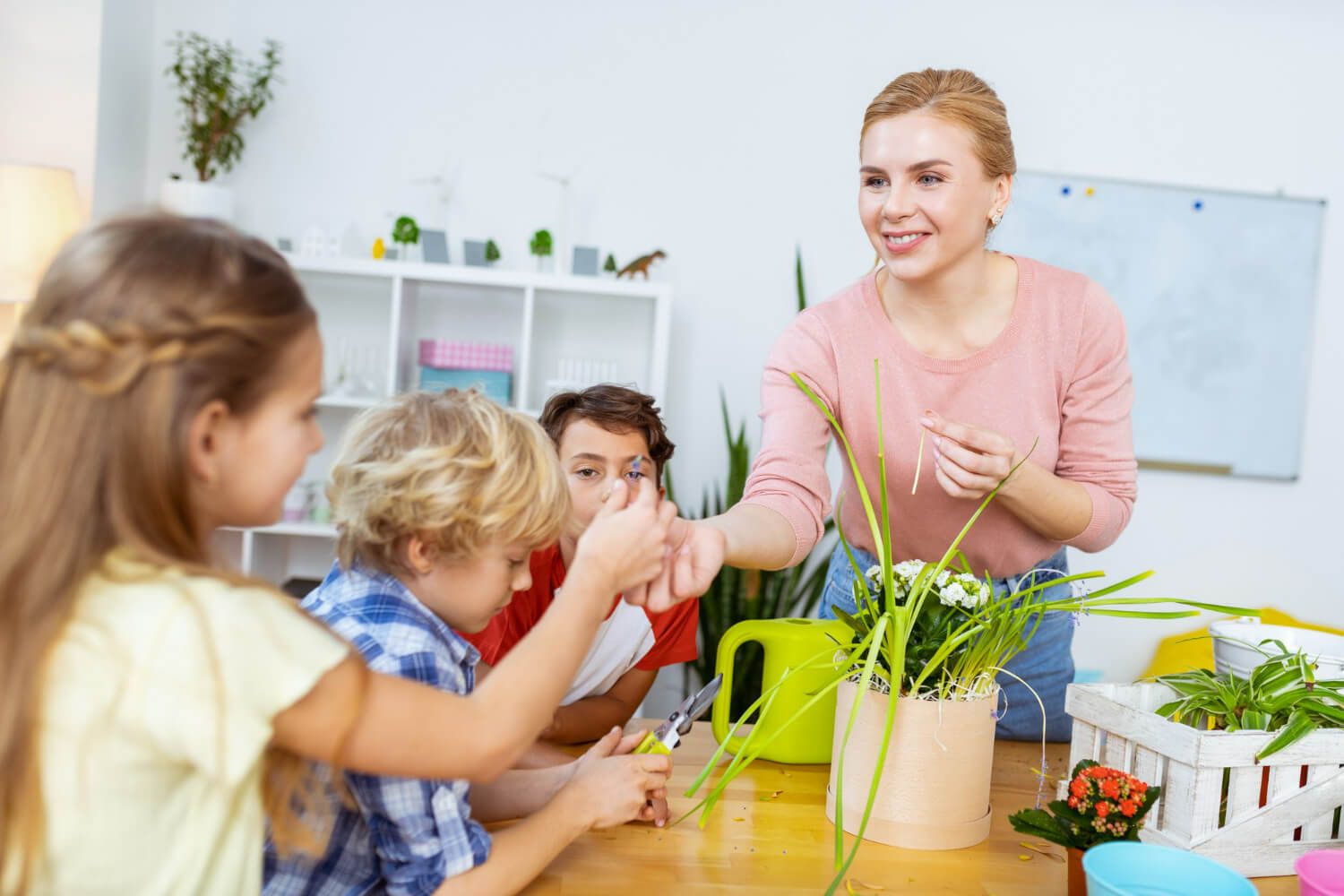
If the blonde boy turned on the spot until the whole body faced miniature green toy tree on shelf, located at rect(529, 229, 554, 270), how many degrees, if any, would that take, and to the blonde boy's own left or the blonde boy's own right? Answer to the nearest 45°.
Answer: approximately 90° to the blonde boy's own left

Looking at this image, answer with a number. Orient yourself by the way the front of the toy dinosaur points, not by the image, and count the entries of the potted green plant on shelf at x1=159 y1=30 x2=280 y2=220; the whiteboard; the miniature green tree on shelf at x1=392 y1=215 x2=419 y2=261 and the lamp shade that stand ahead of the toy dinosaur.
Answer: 1

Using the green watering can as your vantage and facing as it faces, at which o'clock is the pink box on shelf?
The pink box on shelf is roughly at 8 o'clock from the green watering can.

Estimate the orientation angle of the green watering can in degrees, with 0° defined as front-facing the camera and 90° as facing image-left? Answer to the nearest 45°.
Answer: approximately 270°

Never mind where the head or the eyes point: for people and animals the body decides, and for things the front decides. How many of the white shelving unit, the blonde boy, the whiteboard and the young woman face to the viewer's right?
1

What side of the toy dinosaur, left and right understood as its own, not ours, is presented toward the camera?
right

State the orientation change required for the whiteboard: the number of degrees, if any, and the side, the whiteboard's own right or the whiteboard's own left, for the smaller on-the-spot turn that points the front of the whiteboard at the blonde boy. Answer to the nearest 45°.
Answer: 0° — it already faces them

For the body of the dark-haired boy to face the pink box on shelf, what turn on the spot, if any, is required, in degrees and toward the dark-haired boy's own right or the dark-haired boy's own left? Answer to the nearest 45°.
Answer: approximately 180°

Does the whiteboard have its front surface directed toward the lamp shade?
no

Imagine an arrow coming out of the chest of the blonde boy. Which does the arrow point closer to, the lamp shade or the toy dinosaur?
the toy dinosaur

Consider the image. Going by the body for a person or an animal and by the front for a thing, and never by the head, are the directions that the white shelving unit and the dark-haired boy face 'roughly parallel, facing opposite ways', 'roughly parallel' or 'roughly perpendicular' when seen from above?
roughly parallel

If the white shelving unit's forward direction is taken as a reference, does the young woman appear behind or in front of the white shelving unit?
in front

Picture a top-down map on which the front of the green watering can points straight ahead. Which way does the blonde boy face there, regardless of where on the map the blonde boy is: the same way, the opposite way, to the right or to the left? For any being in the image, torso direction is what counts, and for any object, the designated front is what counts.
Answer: the same way

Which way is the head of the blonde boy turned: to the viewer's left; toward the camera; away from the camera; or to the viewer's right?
to the viewer's right

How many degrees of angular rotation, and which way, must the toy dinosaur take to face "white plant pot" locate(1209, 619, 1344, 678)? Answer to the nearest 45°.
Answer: approximately 90° to its right

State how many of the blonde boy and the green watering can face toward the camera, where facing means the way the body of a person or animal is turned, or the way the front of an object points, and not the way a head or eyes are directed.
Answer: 0

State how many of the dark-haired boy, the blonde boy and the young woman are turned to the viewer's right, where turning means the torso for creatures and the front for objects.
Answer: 1

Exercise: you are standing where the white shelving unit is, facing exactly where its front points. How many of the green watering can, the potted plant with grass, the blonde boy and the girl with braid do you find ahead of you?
4

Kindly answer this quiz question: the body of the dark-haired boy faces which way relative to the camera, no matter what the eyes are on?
toward the camera

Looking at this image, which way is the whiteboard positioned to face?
toward the camera

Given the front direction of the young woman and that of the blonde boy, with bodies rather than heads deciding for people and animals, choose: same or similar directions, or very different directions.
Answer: very different directions

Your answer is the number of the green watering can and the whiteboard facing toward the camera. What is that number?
1
